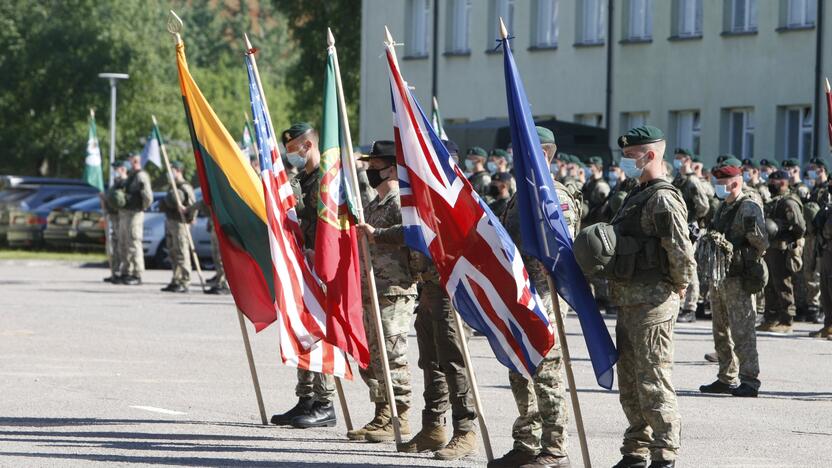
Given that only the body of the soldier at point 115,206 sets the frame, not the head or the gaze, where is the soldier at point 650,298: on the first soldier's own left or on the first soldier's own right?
on the first soldier's own left

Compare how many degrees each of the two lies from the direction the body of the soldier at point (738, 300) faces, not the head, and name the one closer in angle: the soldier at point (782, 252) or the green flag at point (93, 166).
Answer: the green flag

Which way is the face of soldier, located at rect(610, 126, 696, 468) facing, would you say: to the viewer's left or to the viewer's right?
to the viewer's left

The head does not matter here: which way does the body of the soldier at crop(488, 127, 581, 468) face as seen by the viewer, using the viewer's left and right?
facing to the left of the viewer

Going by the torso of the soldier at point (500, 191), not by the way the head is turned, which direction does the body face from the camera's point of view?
to the viewer's left

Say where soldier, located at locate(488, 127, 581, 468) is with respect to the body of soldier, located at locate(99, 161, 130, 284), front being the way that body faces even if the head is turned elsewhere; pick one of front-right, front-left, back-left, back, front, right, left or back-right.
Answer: left

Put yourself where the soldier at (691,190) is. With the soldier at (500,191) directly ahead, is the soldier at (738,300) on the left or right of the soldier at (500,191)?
left

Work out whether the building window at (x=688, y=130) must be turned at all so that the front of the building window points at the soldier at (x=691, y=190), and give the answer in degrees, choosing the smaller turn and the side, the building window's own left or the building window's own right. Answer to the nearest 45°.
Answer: approximately 45° to the building window's own left
